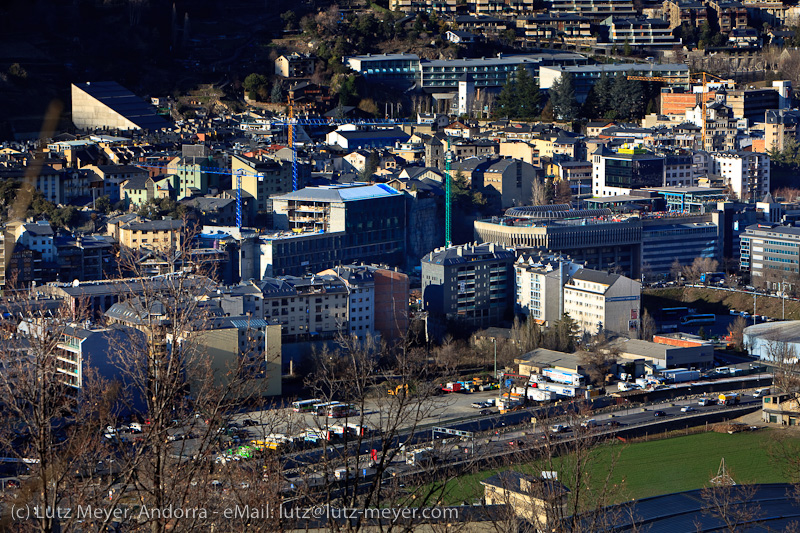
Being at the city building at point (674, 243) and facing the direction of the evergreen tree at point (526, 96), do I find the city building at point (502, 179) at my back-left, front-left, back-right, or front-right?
front-left

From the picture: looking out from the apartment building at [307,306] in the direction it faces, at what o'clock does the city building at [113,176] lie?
The city building is roughly at 5 o'clock from the apartment building.

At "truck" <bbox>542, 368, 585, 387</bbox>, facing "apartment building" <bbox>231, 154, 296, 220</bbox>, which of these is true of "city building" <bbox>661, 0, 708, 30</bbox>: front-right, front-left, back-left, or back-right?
front-right

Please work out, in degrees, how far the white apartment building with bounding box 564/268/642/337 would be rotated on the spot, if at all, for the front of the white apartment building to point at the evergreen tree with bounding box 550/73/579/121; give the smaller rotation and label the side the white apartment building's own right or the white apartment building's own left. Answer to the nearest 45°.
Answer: approximately 135° to the white apartment building's own right

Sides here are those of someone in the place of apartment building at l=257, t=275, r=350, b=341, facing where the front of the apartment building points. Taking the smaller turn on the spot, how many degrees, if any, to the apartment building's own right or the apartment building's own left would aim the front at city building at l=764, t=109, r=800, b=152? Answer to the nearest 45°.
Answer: approximately 135° to the apartment building's own left

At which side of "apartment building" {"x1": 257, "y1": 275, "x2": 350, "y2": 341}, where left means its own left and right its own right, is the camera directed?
front

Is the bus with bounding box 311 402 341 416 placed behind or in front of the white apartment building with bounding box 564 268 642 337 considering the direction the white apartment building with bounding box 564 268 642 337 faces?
in front

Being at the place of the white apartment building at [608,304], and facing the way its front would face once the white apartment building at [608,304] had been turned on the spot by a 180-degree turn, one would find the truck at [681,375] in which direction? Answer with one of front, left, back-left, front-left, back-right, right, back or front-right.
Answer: right

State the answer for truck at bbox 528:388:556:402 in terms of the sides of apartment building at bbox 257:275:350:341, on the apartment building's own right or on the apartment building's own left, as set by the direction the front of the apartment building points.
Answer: on the apartment building's own left

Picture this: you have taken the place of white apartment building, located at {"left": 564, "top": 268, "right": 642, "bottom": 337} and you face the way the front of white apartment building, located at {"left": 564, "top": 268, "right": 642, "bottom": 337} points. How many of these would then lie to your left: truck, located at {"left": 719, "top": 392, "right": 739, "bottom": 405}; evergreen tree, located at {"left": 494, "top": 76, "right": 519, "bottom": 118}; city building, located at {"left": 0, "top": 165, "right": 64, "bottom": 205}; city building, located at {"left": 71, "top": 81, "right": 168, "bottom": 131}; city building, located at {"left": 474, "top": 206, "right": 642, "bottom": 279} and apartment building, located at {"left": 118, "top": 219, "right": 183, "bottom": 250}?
1

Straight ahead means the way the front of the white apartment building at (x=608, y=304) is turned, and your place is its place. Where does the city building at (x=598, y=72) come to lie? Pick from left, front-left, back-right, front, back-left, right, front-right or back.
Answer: back-right

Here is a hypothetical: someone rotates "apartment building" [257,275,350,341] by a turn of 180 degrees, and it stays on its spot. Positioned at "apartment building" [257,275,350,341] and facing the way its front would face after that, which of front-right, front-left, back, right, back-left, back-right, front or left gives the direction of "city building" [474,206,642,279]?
front-right

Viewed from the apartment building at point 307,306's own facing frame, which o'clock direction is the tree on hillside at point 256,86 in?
The tree on hillside is roughly at 6 o'clock from the apartment building.

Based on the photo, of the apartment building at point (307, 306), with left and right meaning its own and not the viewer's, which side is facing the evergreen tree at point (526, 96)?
back

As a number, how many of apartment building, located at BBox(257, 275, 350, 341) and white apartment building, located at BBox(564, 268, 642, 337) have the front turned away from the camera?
0

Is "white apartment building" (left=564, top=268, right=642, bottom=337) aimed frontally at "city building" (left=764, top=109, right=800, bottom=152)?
no

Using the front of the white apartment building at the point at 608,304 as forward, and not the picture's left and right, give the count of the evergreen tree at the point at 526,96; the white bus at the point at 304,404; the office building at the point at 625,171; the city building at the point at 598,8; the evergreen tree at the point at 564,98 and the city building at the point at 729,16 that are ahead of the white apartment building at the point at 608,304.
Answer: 1

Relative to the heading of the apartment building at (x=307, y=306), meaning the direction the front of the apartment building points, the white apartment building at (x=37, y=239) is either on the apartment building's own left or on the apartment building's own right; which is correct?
on the apartment building's own right

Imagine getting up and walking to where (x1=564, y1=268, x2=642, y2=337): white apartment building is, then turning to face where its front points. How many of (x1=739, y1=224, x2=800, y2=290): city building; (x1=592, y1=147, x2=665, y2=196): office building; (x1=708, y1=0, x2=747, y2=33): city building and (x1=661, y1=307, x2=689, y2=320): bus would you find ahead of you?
0

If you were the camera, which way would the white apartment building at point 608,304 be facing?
facing the viewer and to the left of the viewer
